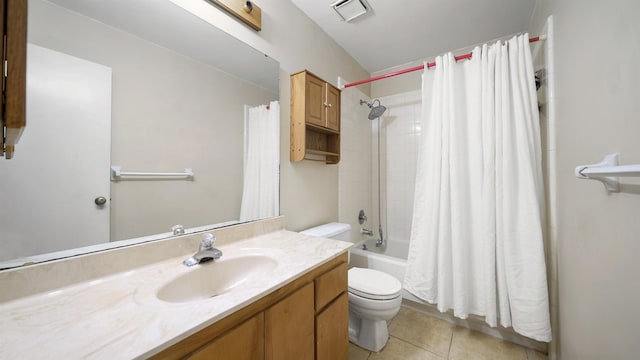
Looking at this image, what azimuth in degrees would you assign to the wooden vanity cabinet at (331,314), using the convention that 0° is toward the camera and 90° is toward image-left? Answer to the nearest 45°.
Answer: approximately 315°

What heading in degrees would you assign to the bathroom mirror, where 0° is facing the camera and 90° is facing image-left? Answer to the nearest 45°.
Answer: approximately 315°

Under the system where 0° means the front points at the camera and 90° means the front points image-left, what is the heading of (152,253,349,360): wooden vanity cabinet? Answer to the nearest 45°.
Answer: approximately 315°

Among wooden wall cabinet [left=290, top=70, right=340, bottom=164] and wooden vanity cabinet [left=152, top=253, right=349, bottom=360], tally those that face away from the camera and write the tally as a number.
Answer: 0

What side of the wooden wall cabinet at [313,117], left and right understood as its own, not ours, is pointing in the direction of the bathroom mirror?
right
